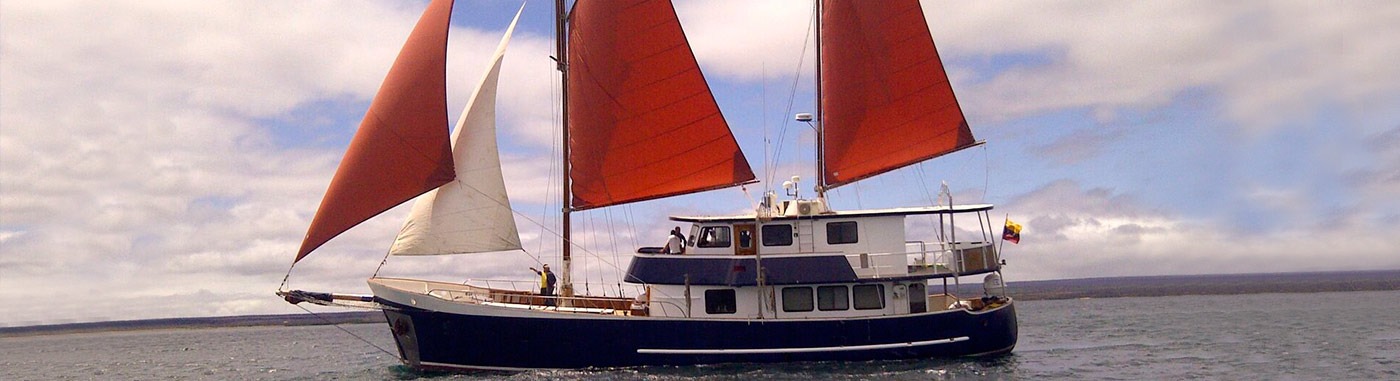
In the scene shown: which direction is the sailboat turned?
to the viewer's left

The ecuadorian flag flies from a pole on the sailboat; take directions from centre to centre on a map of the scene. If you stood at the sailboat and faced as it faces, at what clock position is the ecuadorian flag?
The ecuadorian flag is roughly at 6 o'clock from the sailboat.
